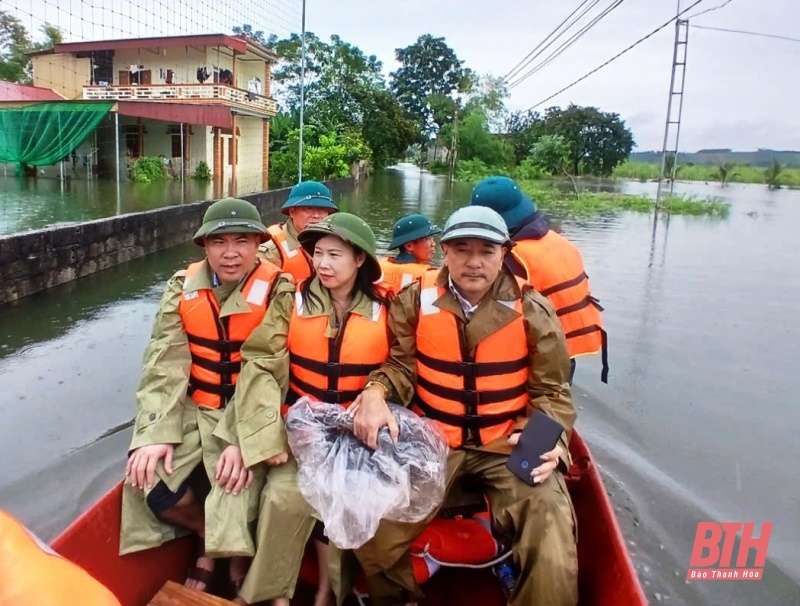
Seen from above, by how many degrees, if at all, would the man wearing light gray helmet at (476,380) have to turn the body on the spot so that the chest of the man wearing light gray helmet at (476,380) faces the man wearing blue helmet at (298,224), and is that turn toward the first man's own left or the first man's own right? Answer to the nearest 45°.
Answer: approximately 135° to the first man's own right

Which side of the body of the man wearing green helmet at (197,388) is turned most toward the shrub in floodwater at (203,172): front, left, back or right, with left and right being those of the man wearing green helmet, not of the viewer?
back

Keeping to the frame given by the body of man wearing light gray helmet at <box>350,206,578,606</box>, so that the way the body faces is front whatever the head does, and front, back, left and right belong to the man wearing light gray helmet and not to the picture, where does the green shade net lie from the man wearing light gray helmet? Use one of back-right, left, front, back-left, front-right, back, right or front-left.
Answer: back-right

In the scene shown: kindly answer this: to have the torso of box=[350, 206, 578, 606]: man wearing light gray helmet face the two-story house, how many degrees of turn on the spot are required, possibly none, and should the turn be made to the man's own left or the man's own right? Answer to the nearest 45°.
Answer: approximately 135° to the man's own right

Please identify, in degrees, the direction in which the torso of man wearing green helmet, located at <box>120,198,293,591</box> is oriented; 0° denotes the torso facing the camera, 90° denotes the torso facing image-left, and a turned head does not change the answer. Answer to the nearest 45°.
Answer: approximately 0°

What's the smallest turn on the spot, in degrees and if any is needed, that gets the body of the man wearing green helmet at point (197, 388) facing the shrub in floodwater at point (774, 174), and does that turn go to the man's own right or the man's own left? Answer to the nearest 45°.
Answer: approximately 135° to the man's own left

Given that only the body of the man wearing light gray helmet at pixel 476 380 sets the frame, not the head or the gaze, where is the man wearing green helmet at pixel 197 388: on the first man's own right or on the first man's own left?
on the first man's own right

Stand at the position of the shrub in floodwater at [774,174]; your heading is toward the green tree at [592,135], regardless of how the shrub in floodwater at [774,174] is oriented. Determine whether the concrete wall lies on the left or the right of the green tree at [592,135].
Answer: left

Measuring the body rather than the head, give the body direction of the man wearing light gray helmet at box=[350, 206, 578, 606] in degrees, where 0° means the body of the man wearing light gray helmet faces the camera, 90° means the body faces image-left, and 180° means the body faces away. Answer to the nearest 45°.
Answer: approximately 0°

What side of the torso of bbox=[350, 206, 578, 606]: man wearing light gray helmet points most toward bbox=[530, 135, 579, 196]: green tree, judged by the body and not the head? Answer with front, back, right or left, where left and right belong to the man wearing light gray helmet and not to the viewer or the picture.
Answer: back

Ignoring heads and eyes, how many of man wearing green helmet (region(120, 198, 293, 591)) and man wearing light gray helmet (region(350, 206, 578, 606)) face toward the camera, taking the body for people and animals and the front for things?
2

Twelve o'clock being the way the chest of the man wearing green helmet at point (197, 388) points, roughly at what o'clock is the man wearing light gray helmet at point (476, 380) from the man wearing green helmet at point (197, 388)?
the man wearing light gray helmet at point (476, 380) is roughly at 10 o'clock from the man wearing green helmet at point (197, 388).
